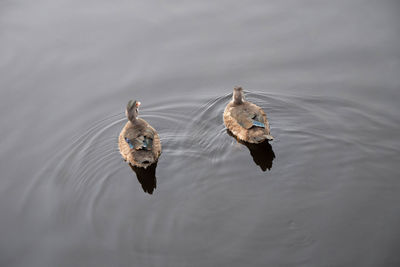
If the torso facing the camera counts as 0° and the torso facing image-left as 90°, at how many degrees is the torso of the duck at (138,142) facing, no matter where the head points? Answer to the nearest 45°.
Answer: approximately 180°
